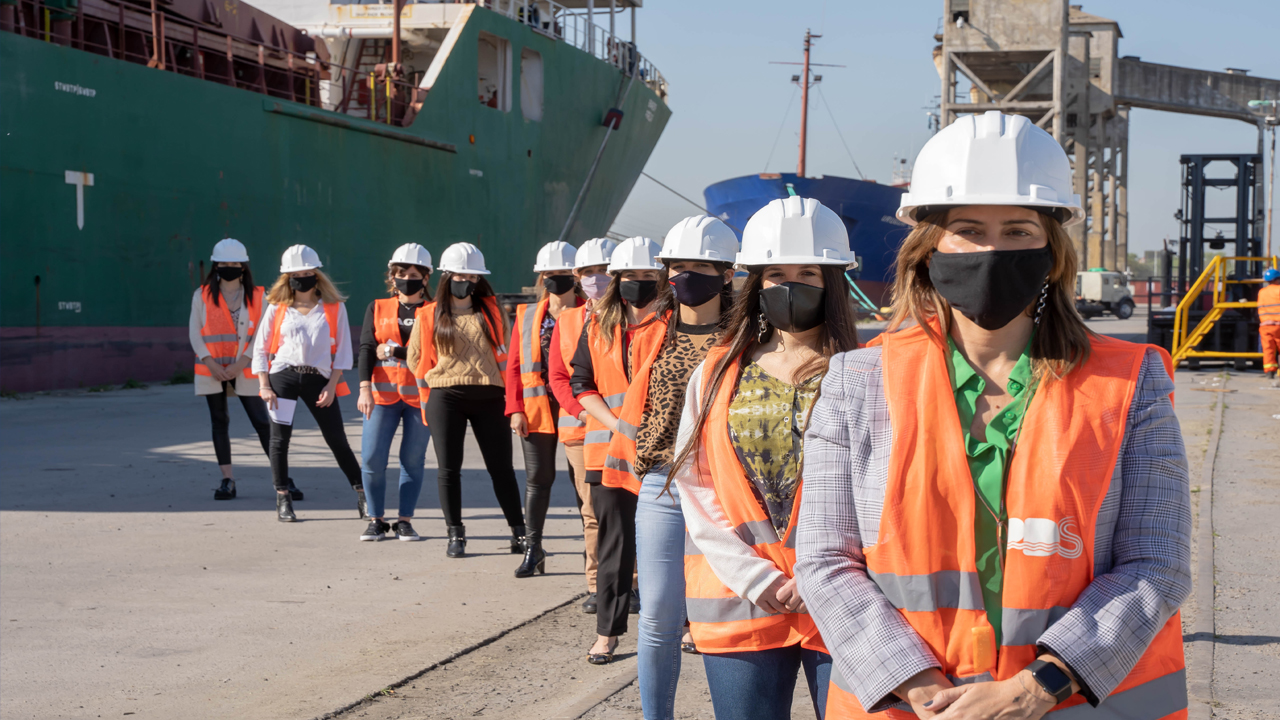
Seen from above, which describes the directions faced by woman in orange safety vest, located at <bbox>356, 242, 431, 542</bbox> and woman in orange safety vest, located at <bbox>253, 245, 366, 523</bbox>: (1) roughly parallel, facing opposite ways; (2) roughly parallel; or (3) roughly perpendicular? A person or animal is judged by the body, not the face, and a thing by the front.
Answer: roughly parallel

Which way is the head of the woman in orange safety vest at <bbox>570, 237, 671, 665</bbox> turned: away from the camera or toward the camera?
toward the camera

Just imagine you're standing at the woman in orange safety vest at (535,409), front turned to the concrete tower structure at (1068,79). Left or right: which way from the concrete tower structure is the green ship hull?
left

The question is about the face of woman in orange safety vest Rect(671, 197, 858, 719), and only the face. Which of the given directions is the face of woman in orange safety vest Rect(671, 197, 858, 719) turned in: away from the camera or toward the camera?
toward the camera

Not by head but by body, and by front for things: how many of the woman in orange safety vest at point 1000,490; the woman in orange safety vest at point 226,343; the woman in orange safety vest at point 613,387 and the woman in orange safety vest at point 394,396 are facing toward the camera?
4

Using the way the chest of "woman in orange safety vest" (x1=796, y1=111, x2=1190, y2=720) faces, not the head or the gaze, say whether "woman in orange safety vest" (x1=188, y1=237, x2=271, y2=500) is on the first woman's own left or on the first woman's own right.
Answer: on the first woman's own right

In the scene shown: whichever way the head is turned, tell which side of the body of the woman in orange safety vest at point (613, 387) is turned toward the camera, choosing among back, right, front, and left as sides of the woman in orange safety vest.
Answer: front

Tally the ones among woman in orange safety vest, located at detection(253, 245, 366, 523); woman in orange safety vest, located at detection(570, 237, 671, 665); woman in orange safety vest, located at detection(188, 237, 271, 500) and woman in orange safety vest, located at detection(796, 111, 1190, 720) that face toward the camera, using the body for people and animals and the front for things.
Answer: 4

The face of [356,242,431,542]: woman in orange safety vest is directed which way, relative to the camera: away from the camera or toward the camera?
toward the camera

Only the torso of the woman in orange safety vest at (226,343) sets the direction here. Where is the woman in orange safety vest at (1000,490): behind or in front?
in front

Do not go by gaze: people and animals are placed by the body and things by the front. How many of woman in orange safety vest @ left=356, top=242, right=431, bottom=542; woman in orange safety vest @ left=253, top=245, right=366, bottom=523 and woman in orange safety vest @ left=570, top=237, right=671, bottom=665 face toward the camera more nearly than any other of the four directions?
3

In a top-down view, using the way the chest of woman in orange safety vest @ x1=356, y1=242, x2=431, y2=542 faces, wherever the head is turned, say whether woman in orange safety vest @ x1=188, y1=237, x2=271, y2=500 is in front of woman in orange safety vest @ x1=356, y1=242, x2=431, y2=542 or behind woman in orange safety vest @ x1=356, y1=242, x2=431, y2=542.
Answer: behind

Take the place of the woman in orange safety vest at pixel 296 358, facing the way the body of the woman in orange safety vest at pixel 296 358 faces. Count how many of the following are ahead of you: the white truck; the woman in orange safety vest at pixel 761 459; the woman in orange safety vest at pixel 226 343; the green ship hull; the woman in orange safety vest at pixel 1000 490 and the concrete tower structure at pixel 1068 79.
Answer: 2

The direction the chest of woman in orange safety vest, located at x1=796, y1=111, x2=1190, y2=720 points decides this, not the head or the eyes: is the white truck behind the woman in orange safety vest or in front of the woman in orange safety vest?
behind

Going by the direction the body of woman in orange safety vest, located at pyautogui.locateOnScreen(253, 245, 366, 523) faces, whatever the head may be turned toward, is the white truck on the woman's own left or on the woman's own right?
on the woman's own left

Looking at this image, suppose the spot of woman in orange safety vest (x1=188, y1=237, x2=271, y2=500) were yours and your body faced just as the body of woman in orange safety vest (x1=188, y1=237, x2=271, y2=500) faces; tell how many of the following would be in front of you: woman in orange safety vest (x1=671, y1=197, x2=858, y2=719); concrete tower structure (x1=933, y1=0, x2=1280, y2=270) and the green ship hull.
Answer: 1

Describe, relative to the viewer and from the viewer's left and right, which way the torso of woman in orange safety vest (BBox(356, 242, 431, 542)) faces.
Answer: facing the viewer
